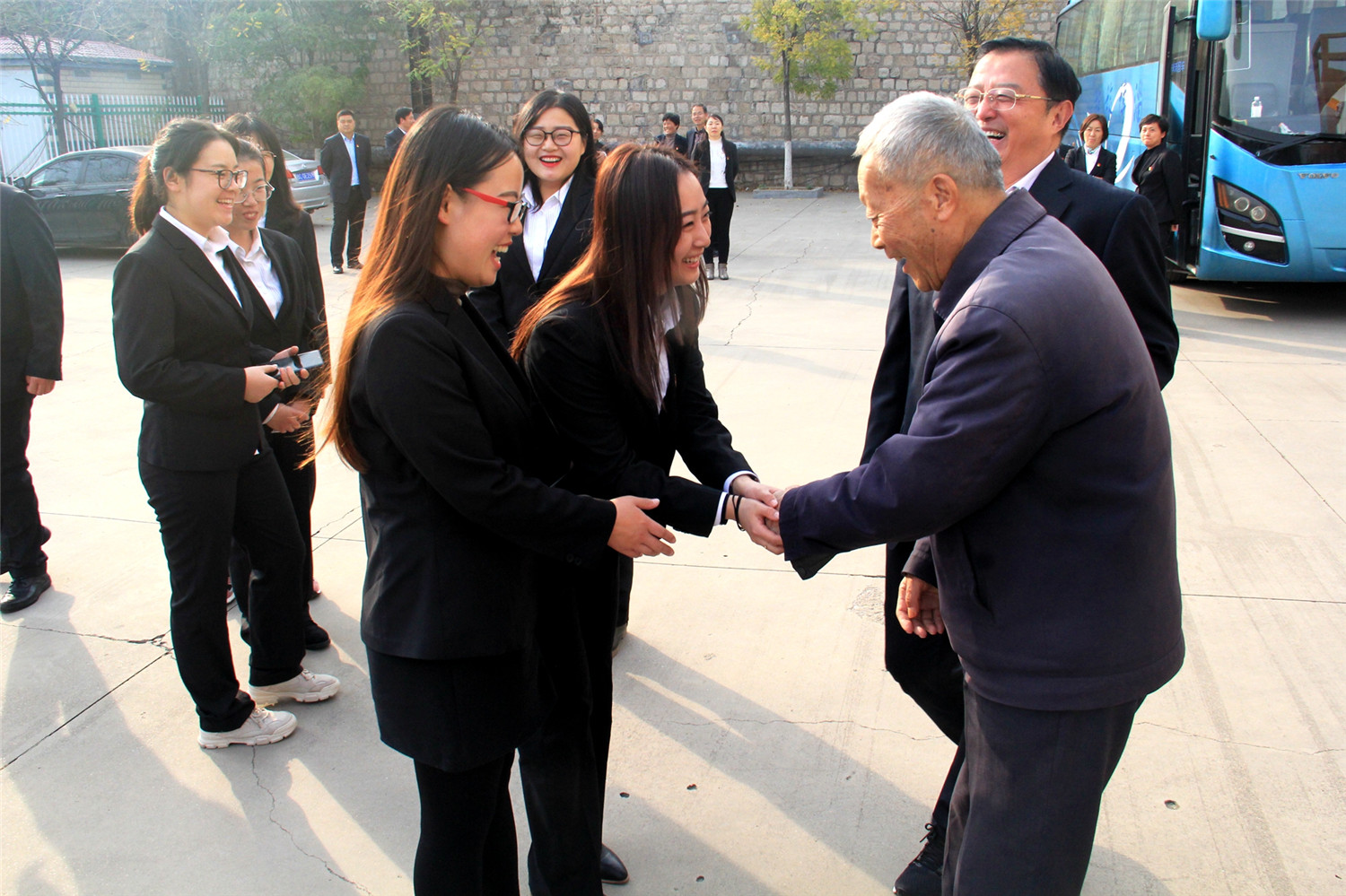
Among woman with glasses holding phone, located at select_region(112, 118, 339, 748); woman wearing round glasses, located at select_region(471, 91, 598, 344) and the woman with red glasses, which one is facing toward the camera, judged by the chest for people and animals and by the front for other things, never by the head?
the woman wearing round glasses

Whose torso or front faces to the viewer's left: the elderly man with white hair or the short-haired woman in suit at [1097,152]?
the elderly man with white hair

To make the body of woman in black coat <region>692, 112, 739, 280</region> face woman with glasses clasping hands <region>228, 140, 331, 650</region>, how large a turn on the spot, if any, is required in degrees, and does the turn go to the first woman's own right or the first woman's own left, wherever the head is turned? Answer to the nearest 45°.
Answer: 0° — they already face them

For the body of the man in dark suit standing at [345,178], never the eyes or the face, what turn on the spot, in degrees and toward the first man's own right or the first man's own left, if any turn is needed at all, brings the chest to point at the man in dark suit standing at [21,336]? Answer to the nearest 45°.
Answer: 0° — they already face them

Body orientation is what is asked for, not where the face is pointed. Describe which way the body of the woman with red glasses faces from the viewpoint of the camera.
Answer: to the viewer's right

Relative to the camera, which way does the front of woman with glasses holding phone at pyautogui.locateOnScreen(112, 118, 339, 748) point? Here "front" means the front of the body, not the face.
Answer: to the viewer's right

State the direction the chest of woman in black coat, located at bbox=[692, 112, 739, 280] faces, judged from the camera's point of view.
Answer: toward the camera

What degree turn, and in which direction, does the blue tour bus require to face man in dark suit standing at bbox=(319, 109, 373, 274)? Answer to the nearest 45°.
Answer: approximately 135° to its right

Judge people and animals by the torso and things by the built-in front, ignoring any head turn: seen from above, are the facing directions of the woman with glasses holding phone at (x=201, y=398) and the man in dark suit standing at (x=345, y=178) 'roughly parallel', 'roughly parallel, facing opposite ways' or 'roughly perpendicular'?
roughly perpendicular

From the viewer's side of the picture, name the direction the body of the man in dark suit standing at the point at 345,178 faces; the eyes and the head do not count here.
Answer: toward the camera

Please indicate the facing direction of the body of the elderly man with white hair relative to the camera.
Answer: to the viewer's left

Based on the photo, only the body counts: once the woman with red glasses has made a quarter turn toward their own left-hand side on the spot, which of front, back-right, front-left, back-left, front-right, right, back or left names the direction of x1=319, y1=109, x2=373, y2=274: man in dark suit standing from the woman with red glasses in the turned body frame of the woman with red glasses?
front
